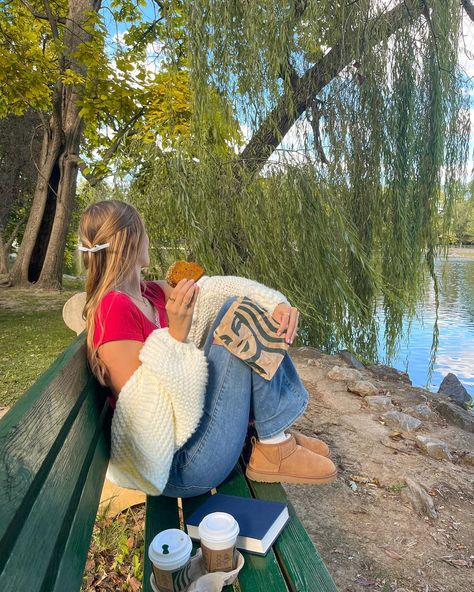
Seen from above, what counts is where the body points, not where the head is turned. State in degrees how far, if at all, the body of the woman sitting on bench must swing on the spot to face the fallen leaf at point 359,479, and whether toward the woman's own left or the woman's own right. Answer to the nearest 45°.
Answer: approximately 45° to the woman's own left

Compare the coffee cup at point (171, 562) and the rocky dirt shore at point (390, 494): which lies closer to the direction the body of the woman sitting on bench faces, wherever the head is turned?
the rocky dirt shore

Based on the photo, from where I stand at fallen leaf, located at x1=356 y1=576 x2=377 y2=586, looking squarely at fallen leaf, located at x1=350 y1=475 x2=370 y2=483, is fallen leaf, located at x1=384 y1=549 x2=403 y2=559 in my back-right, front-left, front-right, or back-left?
front-right

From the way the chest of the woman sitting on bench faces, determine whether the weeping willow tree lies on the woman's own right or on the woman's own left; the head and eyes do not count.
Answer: on the woman's own left

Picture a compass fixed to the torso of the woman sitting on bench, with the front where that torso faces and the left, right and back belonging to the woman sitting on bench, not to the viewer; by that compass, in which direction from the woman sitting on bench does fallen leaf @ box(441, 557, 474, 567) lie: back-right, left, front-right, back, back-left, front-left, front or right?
front

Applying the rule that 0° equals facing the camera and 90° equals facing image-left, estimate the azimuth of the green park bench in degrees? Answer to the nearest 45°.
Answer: approximately 270°

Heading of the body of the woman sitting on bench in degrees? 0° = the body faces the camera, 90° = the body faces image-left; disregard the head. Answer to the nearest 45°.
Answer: approximately 270°

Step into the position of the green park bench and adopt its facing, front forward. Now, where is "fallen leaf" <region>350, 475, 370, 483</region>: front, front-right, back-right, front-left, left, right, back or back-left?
front-left

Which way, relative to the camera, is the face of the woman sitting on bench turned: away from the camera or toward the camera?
away from the camera

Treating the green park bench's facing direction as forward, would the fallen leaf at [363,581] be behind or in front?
in front
